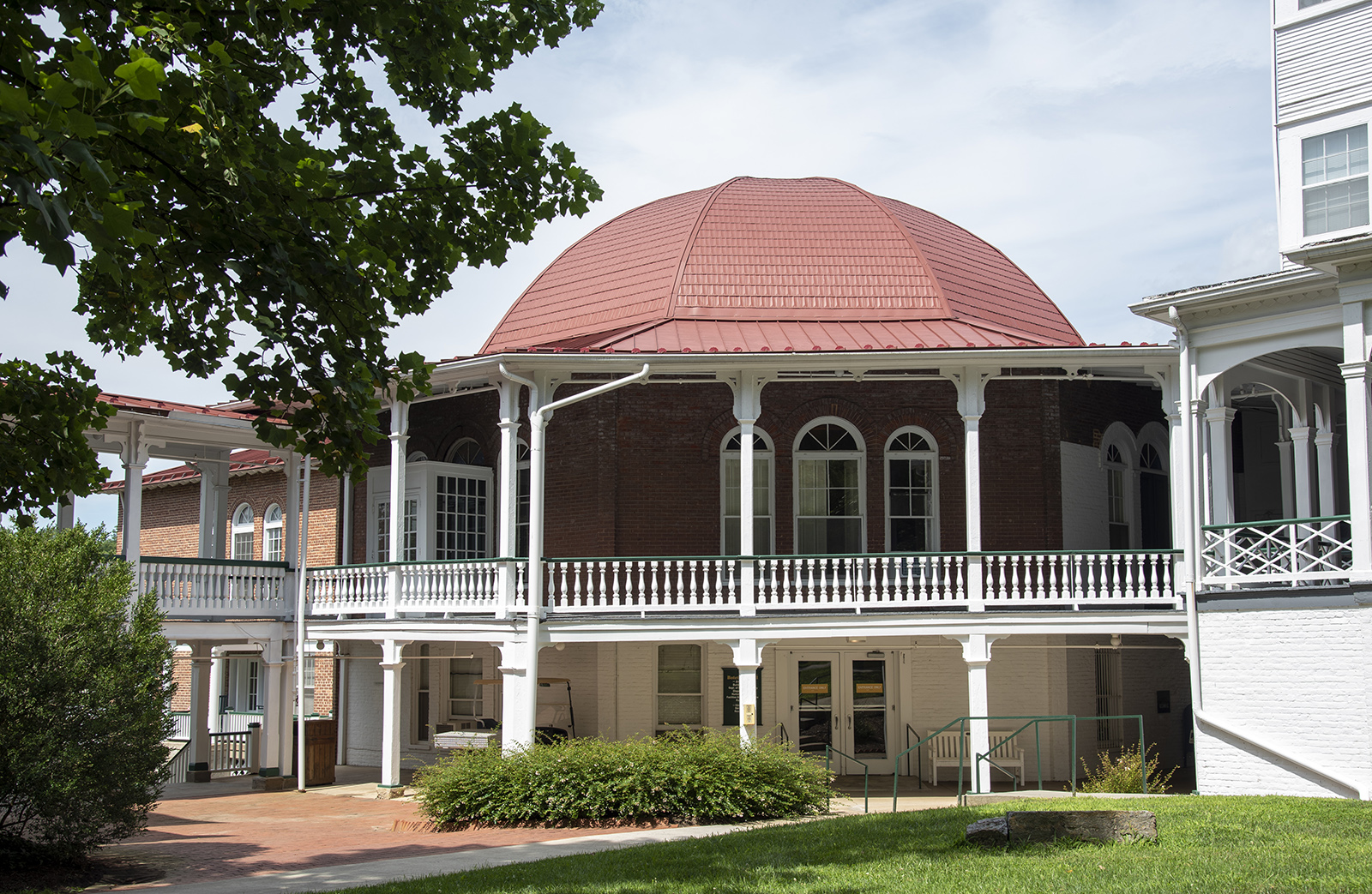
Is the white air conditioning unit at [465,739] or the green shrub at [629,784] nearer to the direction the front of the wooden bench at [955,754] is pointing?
the green shrub

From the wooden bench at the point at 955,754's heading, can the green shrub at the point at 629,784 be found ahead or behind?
ahead

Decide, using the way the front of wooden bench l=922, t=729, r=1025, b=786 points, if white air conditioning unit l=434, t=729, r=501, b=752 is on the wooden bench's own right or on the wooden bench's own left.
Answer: on the wooden bench's own right

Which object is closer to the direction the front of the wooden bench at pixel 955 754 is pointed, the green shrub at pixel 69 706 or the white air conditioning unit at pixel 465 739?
the green shrub

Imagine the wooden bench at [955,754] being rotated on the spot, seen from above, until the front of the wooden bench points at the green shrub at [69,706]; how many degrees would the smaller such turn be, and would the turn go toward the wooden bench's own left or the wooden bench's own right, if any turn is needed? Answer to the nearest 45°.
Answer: approximately 45° to the wooden bench's own right

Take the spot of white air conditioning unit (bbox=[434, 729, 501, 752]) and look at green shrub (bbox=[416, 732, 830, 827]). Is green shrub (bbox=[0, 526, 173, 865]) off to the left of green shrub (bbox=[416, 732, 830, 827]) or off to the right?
right

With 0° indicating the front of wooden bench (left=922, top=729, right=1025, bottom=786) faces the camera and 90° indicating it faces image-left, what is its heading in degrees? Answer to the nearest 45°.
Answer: approximately 0°

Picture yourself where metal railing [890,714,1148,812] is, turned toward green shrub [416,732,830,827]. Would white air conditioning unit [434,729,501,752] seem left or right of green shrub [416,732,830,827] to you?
right
